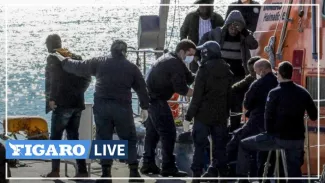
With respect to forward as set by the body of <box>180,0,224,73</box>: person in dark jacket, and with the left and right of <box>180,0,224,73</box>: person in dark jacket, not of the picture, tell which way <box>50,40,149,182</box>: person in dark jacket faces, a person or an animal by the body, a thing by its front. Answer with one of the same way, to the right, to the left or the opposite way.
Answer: the opposite way

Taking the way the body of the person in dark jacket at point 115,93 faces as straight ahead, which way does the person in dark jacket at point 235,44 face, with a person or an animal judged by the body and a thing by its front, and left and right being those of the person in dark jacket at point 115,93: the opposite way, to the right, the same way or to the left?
the opposite way

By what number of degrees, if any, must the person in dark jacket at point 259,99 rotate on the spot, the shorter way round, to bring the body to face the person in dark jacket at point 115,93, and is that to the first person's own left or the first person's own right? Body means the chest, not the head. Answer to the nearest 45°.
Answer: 0° — they already face them

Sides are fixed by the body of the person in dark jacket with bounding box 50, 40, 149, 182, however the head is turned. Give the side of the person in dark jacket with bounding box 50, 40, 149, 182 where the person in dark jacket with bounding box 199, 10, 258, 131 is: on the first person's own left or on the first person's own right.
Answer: on the first person's own right

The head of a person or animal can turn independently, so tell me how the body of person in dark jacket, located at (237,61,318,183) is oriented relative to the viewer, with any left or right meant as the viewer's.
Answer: facing away from the viewer and to the left of the viewer

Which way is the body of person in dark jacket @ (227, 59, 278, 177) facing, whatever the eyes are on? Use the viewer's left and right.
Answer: facing to the left of the viewer

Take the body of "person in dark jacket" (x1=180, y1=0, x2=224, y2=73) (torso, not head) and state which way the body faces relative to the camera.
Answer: toward the camera

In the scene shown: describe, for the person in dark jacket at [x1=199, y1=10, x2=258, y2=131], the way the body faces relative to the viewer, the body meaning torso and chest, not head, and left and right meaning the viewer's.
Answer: facing the viewer

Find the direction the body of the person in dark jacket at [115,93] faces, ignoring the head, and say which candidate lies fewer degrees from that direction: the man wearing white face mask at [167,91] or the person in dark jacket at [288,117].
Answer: the man wearing white face mask

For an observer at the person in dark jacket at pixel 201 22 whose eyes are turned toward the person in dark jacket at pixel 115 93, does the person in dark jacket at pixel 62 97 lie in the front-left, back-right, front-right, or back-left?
front-right
